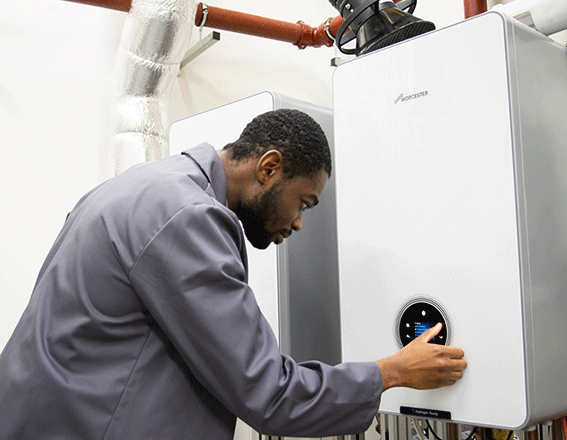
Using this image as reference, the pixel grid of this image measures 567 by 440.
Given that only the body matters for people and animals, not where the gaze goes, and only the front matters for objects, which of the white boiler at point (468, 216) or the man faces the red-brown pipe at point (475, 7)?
the man

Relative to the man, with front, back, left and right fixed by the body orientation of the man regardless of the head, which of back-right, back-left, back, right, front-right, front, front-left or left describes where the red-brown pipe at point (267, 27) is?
front-left

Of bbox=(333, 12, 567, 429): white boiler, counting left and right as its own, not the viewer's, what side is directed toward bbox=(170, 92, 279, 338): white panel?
right

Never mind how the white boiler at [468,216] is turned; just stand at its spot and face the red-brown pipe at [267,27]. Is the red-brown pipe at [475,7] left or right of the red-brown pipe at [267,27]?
right

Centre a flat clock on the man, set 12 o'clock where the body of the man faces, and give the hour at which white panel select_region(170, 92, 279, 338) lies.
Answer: The white panel is roughly at 11 o'clock from the man.

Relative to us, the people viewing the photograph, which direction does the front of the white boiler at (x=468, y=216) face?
facing the viewer and to the left of the viewer

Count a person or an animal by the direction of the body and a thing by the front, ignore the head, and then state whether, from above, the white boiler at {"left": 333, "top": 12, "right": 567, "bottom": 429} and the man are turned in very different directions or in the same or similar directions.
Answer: very different directions

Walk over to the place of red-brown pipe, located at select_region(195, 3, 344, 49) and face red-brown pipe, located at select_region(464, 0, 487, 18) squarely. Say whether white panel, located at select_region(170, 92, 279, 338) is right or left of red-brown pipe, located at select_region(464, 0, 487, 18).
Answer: right

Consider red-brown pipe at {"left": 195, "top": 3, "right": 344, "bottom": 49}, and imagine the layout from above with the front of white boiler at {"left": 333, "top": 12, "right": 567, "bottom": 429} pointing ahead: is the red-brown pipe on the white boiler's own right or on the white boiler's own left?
on the white boiler's own right

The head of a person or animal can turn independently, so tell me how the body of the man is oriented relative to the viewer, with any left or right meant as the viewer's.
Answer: facing away from the viewer and to the right of the viewer

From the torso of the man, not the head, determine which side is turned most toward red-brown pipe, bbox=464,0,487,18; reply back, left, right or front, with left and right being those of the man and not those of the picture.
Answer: front

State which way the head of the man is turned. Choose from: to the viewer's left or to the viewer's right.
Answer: to the viewer's right

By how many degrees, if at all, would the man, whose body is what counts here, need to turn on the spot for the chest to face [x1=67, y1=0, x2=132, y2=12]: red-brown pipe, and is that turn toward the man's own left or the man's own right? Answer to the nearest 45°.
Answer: approximately 45° to the man's own left

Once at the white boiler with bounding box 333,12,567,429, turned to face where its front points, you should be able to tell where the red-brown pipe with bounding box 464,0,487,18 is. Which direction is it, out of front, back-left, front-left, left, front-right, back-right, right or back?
back-right

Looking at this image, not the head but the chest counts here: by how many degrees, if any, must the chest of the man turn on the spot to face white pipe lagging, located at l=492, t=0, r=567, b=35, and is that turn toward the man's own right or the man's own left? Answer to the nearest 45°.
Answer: approximately 45° to the man's own right
